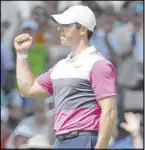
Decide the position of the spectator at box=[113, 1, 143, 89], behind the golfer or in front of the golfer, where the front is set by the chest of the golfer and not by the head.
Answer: behind

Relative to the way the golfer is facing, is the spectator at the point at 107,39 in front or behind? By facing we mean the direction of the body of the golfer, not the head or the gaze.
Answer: behind

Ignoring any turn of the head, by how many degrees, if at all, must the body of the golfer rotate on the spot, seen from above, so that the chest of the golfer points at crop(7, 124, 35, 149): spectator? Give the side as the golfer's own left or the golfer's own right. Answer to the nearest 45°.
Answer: approximately 135° to the golfer's own right

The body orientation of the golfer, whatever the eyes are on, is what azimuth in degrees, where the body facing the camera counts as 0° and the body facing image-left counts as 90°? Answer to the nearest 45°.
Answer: approximately 45°
